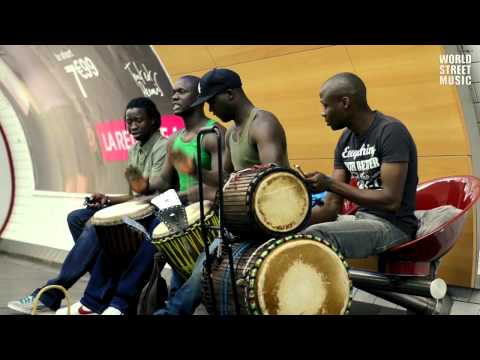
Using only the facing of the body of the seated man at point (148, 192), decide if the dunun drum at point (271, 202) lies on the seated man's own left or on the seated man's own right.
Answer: on the seated man's own left

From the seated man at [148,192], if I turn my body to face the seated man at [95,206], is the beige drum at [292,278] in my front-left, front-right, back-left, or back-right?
back-left

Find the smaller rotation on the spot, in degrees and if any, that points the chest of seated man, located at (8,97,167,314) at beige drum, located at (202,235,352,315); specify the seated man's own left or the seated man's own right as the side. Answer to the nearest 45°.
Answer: approximately 45° to the seated man's own left

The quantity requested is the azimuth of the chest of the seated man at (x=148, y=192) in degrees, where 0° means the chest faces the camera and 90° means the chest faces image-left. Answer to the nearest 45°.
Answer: approximately 45°

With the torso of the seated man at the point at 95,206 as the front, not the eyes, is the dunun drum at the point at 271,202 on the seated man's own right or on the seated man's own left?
on the seated man's own left

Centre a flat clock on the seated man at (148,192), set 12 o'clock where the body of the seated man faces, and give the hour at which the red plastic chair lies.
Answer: The red plastic chair is roughly at 9 o'clock from the seated man.

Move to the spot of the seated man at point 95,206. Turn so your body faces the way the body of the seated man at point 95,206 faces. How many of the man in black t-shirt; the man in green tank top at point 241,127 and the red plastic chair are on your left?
3

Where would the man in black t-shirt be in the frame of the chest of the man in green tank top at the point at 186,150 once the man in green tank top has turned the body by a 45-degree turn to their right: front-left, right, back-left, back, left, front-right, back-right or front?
back-left

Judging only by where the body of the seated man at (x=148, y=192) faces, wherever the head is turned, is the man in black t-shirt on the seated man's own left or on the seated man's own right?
on the seated man's own left

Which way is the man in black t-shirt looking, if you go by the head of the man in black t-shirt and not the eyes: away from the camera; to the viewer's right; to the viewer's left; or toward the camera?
to the viewer's left

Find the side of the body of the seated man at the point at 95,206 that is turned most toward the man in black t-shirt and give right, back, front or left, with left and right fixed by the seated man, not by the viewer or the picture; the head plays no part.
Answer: left
